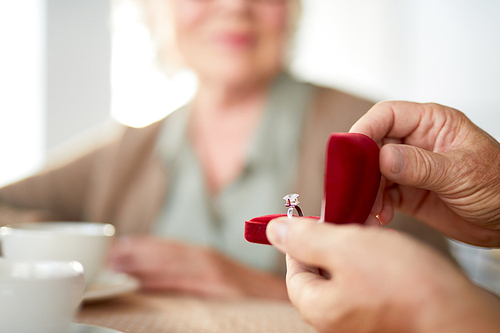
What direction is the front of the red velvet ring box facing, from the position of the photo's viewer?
facing to the left of the viewer

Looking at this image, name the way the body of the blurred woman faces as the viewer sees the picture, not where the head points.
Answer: toward the camera

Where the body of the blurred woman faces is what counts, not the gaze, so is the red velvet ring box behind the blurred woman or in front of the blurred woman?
in front

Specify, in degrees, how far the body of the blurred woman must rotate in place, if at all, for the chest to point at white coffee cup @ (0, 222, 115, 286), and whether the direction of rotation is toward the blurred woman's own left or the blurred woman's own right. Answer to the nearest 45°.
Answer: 0° — they already face it

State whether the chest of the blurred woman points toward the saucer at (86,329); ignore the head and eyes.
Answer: yes
